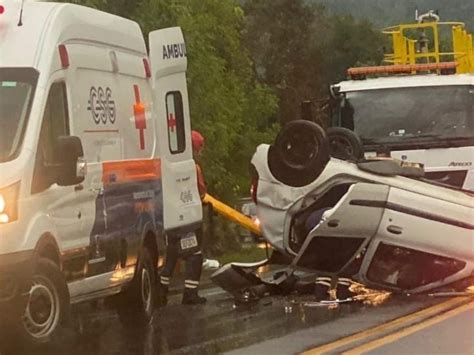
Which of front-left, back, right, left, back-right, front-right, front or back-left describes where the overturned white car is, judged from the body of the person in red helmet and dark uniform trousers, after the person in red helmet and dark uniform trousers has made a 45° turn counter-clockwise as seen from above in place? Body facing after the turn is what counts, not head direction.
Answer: front-right

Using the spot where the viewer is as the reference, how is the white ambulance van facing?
facing the viewer and to the left of the viewer

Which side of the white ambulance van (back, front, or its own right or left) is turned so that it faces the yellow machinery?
back

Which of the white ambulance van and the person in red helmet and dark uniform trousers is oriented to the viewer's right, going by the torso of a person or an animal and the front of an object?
the person in red helmet and dark uniform trousers

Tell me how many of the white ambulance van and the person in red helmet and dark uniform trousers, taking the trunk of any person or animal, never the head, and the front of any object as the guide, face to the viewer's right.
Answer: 1

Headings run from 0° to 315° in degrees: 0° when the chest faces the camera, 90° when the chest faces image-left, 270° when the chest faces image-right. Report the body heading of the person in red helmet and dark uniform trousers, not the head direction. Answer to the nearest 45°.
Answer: approximately 270°
